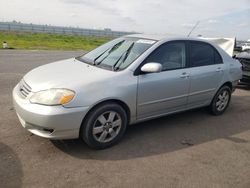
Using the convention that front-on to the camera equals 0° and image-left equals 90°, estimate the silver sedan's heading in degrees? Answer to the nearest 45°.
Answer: approximately 45°
